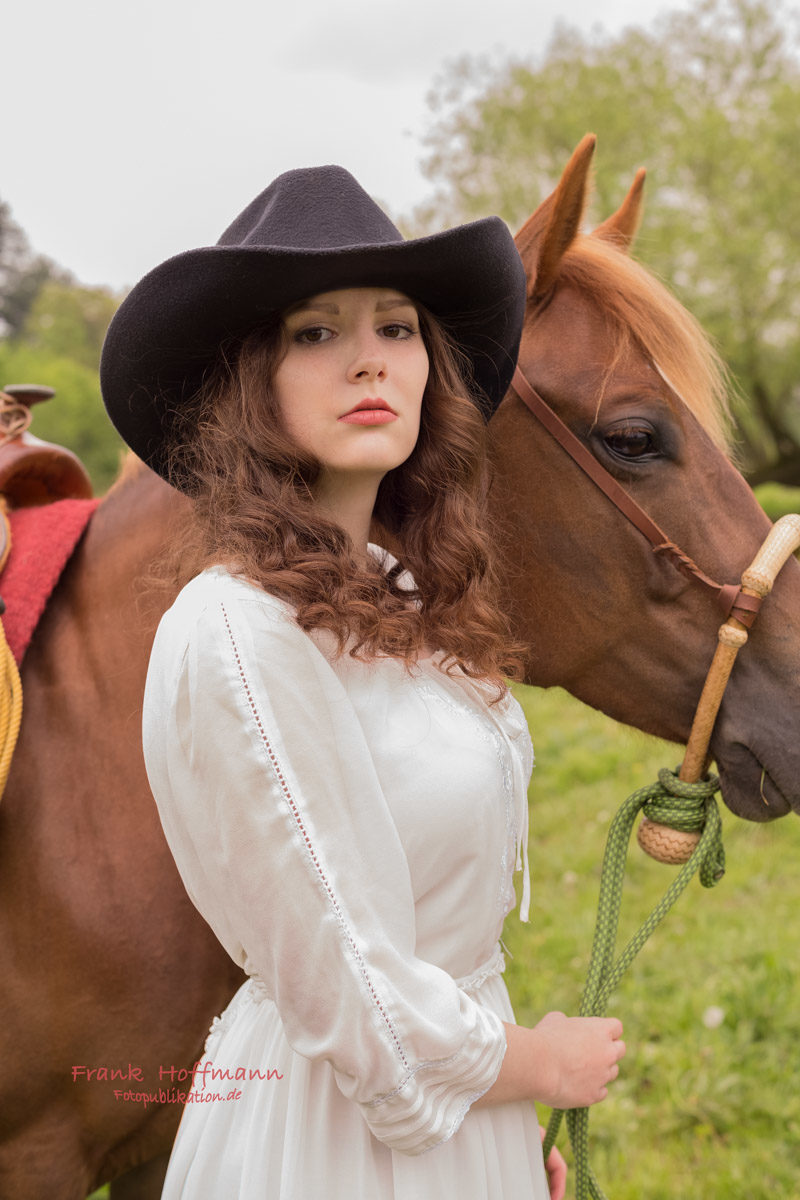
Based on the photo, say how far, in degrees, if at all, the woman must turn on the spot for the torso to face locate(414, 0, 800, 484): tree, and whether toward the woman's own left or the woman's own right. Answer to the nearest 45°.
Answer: approximately 135° to the woman's own left

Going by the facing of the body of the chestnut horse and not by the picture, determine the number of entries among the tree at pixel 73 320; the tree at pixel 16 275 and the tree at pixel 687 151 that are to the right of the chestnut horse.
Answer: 0

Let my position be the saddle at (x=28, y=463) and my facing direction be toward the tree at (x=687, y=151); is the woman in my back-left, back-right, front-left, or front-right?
back-right

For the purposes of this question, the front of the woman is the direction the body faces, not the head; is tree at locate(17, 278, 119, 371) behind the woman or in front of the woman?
behind

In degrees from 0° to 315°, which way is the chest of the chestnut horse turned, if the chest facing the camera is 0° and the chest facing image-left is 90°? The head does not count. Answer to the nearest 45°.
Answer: approximately 270°

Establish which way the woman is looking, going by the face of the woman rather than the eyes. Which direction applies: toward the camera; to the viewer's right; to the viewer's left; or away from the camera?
toward the camera

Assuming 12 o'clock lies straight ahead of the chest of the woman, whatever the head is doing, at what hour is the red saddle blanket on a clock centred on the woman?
The red saddle blanket is roughly at 6 o'clock from the woman.

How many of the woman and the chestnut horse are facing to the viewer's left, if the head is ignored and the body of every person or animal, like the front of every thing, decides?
0

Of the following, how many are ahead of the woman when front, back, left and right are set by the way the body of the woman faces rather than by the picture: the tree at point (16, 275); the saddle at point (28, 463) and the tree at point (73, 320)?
0

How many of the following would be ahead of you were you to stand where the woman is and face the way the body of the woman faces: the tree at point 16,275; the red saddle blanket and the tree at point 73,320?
0

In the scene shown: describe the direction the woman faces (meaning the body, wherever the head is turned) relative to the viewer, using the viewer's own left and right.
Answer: facing the viewer and to the right of the viewer

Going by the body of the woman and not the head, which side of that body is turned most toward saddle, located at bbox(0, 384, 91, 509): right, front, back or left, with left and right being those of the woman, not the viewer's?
back

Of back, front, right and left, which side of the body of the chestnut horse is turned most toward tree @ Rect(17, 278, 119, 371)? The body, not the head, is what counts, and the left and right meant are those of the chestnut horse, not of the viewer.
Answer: left
